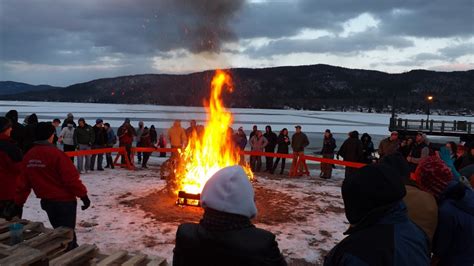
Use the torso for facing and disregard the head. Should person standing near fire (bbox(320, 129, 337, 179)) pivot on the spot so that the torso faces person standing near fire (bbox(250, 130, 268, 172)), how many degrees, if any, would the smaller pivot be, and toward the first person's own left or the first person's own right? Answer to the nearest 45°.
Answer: approximately 45° to the first person's own right

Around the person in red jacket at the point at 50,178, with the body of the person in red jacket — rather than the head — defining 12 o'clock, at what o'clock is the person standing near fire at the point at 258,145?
The person standing near fire is roughly at 12 o'clock from the person in red jacket.

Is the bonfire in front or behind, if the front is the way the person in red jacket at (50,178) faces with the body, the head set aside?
in front

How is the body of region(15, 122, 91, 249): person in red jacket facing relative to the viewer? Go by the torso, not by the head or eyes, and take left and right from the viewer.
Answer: facing away from the viewer and to the right of the viewer

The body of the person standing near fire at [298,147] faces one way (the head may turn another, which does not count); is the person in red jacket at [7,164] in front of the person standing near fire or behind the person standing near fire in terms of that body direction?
in front

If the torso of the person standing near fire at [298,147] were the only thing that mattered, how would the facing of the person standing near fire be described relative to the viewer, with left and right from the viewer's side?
facing the viewer and to the left of the viewer

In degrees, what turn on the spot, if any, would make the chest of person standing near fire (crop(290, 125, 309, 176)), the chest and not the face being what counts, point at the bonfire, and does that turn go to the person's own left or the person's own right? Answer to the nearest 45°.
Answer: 0° — they already face it

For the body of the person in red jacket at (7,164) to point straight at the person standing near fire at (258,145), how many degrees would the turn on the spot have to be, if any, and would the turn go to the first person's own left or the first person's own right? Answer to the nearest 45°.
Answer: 0° — they already face them

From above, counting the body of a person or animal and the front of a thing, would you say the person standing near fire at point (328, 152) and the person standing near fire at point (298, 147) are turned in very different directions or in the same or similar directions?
same or similar directions

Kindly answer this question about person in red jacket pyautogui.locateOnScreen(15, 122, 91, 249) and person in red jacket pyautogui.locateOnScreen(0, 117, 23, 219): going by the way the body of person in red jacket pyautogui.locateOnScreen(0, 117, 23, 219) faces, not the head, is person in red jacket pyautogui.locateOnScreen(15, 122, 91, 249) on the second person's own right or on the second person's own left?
on the second person's own right

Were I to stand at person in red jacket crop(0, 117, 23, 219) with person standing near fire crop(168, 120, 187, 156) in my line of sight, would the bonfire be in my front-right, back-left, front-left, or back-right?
front-right

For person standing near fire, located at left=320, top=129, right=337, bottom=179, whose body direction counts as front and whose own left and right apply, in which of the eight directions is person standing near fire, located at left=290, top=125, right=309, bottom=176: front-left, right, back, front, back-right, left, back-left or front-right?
front-right

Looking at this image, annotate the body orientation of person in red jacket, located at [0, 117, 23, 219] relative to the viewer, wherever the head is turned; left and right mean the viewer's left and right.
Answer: facing away from the viewer and to the right of the viewer

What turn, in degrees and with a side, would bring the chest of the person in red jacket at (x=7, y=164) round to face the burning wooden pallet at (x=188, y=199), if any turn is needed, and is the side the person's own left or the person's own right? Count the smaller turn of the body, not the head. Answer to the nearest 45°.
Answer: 0° — they already face it

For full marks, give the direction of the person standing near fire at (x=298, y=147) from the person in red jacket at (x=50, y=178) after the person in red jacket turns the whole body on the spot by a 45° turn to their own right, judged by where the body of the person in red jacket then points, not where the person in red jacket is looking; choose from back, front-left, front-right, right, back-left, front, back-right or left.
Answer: front-left

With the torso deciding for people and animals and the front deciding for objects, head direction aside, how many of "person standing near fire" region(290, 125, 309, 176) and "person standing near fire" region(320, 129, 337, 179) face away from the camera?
0

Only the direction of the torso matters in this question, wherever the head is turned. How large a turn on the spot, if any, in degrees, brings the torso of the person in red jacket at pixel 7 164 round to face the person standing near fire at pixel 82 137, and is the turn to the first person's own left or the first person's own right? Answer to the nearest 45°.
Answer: approximately 45° to the first person's own left

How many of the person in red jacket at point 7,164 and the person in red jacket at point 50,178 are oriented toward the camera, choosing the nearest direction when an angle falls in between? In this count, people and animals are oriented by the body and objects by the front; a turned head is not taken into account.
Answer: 0
